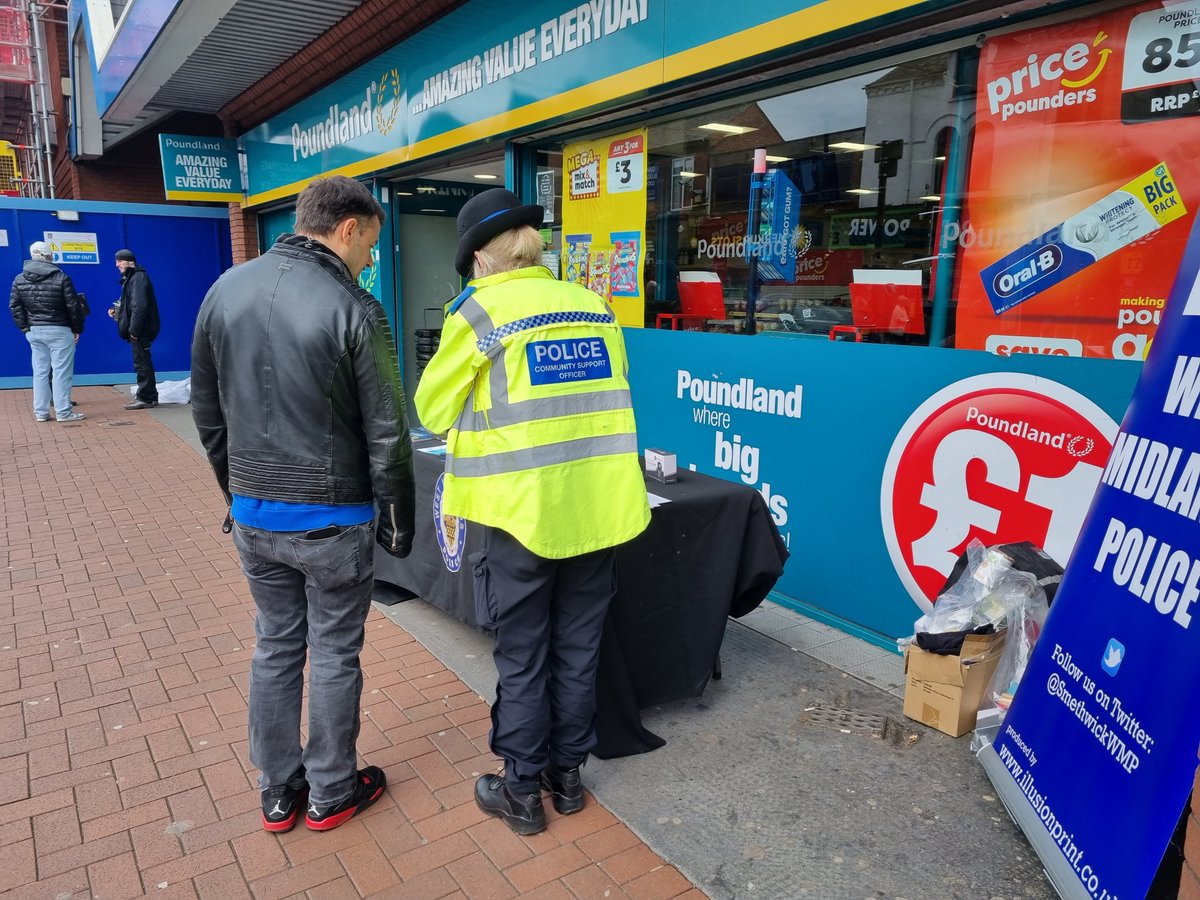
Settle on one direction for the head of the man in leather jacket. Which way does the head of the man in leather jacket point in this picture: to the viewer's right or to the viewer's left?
to the viewer's right

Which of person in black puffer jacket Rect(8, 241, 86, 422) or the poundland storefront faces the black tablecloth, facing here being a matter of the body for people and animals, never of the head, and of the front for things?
the poundland storefront

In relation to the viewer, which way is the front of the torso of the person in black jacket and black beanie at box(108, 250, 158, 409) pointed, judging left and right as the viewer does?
facing to the left of the viewer

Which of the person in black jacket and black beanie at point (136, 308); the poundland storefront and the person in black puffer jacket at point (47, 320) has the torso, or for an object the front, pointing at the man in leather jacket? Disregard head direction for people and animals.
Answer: the poundland storefront

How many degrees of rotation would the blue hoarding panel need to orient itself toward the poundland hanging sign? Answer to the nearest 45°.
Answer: approximately 45° to its left

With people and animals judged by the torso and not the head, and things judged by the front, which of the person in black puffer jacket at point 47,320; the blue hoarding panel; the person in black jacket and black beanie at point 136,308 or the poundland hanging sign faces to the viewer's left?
the person in black jacket and black beanie at point 136,308

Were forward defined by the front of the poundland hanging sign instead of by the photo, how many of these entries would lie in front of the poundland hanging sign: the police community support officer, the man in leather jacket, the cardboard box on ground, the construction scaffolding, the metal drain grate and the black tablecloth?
5

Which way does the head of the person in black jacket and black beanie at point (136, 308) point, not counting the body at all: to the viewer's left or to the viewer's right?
to the viewer's left

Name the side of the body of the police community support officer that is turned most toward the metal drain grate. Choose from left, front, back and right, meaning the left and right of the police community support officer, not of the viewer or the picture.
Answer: right

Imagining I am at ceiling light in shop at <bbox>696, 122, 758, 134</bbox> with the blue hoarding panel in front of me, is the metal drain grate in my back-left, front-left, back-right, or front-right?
back-left

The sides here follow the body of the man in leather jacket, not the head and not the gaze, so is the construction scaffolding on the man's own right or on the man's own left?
on the man's own left
